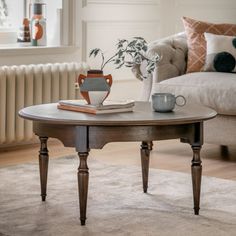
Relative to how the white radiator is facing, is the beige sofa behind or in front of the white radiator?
in front

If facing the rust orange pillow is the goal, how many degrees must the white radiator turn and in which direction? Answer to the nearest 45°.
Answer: approximately 45° to its left

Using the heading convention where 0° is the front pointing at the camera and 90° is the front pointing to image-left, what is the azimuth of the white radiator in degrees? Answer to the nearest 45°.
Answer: approximately 315°

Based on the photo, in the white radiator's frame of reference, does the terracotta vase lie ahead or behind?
ahead

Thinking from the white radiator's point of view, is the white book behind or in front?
in front
